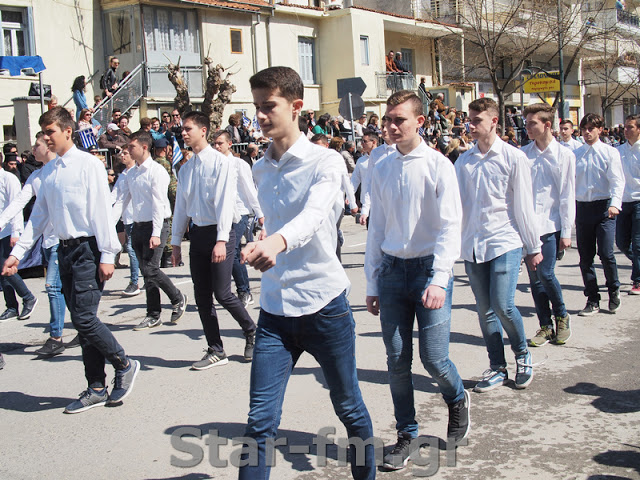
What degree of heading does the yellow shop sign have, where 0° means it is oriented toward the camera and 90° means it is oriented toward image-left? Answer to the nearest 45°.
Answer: approximately 0°

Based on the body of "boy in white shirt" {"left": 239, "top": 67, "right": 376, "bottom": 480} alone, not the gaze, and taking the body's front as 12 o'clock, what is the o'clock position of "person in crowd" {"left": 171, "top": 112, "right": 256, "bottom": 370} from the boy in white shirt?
The person in crowd is roughly at 4 o'clock from the boy in white shirt.

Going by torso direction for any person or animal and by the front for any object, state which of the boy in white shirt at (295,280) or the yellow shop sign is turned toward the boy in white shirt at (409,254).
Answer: the yellow shop sign

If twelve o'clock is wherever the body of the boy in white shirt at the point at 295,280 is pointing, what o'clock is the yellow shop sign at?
The yellow shop sign is roughly at 5 o'clock from the boy in white shirt.

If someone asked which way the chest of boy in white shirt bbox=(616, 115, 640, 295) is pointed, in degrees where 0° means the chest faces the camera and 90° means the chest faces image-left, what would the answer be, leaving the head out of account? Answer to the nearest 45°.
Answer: approximately 45°

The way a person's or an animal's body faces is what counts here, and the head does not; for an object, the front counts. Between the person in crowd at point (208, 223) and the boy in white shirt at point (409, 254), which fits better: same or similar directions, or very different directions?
same or similar directions

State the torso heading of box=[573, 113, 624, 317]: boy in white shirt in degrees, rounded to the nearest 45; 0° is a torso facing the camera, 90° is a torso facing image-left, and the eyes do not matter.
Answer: approximately 45°

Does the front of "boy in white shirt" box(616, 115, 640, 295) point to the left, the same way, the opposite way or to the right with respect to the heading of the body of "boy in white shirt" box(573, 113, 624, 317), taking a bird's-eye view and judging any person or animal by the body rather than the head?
the same way

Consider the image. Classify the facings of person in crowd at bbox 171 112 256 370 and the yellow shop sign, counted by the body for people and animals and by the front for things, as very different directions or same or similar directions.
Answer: same or similar directions

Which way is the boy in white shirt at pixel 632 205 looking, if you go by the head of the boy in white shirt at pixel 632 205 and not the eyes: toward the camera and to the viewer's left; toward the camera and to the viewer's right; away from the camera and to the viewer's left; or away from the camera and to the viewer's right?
toward the camera and to the viewer's left

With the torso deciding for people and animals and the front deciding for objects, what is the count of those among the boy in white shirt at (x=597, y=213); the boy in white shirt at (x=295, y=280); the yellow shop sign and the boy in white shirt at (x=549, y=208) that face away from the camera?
0

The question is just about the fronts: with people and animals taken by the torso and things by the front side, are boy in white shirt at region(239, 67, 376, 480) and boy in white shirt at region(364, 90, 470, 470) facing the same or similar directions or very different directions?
same or similar directions

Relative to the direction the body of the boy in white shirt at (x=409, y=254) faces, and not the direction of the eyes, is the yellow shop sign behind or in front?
behind

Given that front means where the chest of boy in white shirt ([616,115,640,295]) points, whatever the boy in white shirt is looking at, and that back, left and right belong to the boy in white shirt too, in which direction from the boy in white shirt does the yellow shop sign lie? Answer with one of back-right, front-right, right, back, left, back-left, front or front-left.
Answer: back-right

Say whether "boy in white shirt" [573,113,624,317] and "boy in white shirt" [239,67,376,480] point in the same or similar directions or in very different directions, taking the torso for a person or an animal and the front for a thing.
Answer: same or similar directions

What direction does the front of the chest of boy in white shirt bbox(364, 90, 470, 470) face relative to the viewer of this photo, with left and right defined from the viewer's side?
facing the viewer and to the left of the viewer

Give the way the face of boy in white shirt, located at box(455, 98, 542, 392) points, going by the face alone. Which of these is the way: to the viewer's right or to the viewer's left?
to the viewer's left
